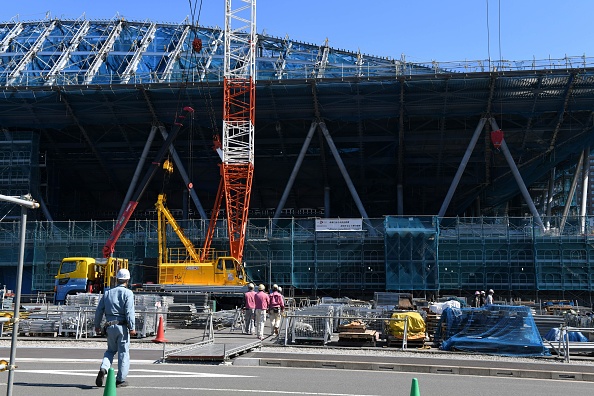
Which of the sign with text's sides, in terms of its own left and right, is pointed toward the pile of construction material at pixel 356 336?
front

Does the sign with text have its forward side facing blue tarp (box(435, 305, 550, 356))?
yes

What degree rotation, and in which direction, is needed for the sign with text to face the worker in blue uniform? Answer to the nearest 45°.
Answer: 0° — it already faces them

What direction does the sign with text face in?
toward the camera

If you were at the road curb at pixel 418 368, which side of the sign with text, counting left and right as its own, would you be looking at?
front

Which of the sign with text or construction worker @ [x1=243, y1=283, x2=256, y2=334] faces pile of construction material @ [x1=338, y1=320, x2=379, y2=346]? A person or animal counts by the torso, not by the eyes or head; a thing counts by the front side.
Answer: the sign with text

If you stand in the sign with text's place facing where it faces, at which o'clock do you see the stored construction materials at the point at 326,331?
The stored construction materials is roughly at 12 o'clock from the sign with text.

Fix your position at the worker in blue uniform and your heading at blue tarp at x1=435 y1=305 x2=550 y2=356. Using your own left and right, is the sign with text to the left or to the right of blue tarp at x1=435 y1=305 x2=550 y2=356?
left
